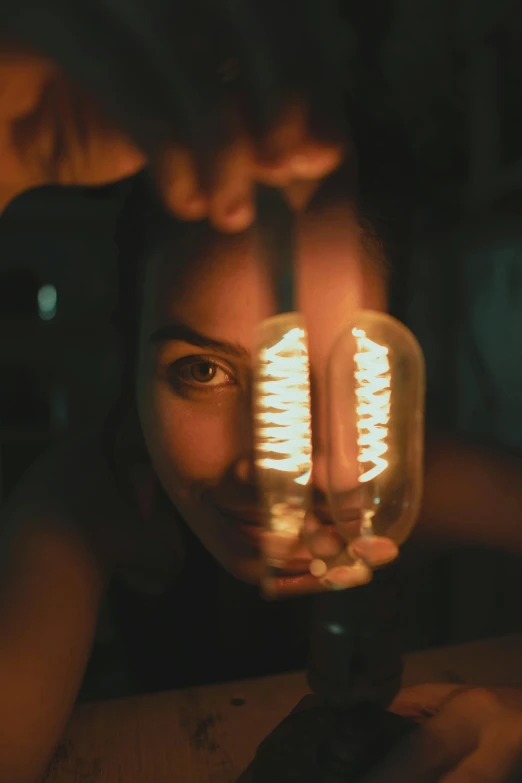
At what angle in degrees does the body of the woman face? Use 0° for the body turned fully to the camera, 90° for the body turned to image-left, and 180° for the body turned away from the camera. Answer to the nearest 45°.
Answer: approximately 0°
